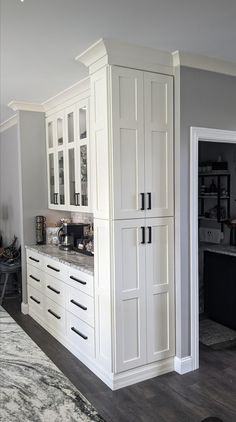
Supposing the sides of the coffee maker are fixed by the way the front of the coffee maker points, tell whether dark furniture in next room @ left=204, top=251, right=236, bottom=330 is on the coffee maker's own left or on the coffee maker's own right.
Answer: on the coffee maker's own left

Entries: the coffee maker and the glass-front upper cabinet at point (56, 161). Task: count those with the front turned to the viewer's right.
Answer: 0

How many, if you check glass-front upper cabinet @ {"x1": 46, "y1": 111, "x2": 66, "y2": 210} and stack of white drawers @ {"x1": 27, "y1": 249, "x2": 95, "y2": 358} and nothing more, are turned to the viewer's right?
0

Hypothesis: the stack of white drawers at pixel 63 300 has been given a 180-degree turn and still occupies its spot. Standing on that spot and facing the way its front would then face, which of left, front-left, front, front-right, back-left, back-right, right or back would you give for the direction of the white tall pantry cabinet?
right

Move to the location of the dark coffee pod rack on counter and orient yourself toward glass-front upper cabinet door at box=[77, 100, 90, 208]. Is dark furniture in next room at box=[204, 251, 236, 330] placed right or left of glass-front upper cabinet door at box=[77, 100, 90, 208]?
left

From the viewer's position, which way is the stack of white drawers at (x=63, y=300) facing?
facing the viewer and to the left of the viewer

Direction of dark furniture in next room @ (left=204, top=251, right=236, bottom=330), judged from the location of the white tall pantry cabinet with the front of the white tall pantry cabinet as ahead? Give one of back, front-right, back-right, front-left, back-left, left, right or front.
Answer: left

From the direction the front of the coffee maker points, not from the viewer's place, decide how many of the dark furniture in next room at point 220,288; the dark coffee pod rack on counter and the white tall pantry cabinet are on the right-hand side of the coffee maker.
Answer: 1

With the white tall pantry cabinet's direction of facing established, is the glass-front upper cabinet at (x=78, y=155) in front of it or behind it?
behind

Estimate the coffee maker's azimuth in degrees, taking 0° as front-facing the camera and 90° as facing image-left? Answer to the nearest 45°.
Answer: approximately 45°

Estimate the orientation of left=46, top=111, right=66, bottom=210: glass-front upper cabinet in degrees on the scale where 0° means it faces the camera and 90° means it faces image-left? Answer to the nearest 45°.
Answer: approximately 45°
